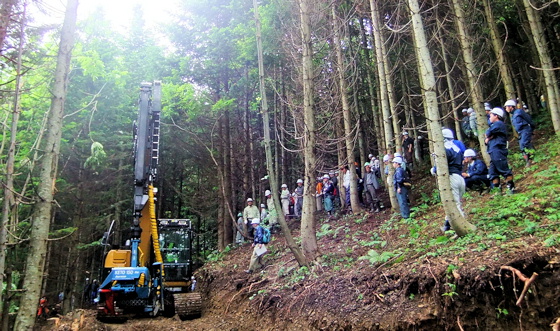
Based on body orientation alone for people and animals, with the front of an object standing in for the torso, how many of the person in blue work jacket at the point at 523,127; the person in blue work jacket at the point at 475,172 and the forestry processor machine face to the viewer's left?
2

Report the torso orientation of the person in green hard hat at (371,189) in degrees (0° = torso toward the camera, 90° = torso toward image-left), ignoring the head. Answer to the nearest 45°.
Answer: approximately 45°

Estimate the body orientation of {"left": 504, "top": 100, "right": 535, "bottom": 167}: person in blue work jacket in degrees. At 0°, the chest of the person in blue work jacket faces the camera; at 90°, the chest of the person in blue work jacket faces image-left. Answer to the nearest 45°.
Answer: approximately 90°

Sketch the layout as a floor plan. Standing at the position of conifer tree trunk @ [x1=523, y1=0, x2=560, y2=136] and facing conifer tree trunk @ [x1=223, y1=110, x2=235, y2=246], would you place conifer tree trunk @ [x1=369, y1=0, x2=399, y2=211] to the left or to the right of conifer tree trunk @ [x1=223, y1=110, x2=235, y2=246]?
left

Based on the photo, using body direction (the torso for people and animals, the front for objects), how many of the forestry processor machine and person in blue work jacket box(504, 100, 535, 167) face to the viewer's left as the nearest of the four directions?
1

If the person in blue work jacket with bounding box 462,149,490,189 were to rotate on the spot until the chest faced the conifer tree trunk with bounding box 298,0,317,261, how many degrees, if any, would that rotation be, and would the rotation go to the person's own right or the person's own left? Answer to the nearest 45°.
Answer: approximately 45° to the person's own left

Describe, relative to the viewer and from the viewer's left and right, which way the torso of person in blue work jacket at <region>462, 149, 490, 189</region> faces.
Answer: facing to the left of the viewer

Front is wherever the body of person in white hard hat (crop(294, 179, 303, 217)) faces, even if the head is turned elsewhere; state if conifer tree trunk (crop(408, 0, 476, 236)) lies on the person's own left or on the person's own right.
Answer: on the person's own left

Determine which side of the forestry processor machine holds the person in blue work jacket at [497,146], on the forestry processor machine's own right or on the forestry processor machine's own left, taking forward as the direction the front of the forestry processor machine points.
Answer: on the forestry processor machine's own left

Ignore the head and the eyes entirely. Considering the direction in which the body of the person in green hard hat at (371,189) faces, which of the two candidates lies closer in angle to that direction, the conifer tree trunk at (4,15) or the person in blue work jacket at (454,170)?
the conifer tree trunk

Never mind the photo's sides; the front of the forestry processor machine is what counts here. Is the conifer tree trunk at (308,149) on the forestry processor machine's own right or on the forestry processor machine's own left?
on the forestry processor machine's own left

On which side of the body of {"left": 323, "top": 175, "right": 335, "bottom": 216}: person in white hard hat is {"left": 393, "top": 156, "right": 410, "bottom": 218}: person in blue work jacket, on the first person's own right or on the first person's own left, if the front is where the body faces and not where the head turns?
on the first person's own left

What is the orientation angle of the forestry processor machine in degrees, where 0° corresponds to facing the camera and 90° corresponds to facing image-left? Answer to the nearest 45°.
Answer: approximately 0°
